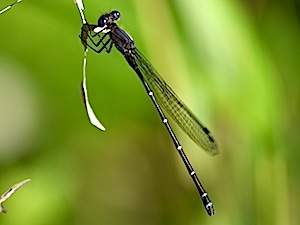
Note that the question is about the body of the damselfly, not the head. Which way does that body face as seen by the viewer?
to the viewer's left
